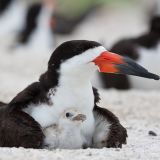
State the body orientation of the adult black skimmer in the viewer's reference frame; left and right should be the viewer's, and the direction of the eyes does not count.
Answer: facing the viewer and to the right of the viewer

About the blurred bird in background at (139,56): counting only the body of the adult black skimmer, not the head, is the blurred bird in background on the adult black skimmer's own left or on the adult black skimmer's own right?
on the adult black skimmer's own left
